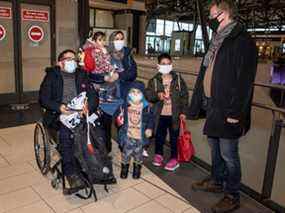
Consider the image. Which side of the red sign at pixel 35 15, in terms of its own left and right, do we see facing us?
front

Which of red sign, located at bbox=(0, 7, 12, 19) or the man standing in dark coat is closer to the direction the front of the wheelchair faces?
the man standing in dark coat

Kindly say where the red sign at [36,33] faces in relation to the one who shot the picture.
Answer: facing the viewer

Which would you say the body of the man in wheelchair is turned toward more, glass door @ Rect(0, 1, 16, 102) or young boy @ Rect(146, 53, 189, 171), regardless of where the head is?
the young boy

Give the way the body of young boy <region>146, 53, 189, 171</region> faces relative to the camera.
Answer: toward the camera

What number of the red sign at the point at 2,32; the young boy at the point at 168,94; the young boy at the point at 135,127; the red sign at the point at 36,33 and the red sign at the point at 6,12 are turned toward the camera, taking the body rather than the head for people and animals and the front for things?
5

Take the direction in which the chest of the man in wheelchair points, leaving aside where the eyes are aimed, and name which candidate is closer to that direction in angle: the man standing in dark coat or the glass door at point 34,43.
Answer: the man standing in dark coat

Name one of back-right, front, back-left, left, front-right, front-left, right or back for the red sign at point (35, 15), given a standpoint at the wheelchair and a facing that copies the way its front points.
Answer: back-left

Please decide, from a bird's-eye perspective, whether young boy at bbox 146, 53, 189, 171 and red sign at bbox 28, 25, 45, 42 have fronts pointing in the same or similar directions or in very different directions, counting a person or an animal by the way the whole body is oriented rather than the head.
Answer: same or similar directions

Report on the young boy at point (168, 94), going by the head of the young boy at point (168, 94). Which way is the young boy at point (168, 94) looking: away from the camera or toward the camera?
toward the camera

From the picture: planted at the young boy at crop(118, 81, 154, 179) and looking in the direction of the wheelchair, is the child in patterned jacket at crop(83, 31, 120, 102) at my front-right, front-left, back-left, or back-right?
front-right

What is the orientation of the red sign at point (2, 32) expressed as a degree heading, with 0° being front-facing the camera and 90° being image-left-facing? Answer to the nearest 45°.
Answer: approximately 0°

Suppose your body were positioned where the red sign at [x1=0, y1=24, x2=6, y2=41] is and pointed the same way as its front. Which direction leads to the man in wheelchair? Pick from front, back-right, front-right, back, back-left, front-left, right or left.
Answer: front
